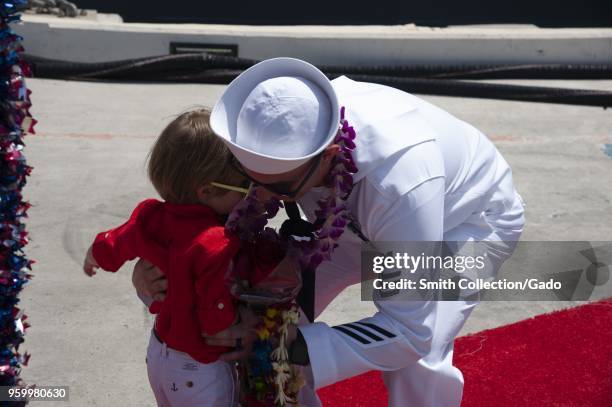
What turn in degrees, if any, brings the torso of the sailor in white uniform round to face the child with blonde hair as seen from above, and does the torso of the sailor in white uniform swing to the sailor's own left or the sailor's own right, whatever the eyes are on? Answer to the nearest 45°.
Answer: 0° — they already face them

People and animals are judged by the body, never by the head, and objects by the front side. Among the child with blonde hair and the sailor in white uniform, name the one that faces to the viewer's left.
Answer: the sailor in white uniform

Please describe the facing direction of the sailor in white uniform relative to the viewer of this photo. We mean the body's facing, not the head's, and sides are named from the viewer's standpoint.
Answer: facing to the left of the viewer

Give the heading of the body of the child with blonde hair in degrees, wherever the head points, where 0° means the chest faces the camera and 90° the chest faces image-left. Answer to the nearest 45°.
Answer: approximately 225°

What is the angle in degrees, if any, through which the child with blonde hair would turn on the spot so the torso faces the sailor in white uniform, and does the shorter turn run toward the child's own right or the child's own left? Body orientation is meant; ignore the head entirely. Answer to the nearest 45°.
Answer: approximately 45° to the child's own right

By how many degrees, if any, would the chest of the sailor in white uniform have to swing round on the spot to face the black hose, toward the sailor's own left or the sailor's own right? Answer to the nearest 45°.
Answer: approximately 90° to the sailor's own right

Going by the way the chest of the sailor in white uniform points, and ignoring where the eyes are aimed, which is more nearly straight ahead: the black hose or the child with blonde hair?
the child with blonde hair

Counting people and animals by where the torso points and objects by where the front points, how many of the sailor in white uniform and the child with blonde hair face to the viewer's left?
1

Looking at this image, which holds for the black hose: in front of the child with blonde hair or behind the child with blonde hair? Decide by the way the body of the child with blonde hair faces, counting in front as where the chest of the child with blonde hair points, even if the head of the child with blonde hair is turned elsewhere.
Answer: in front
